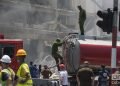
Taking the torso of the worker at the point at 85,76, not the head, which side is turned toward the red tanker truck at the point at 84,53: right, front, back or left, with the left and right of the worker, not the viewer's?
front

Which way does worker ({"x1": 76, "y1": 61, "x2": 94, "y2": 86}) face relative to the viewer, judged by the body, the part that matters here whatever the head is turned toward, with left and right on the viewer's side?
facing away from the viewer

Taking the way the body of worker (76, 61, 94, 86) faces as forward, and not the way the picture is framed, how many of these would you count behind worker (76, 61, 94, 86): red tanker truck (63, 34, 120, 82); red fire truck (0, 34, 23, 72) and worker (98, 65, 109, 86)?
0

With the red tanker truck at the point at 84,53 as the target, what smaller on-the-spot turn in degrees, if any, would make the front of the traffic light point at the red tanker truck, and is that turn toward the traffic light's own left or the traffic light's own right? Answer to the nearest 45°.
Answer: approximately 90° to the traffic light's own right

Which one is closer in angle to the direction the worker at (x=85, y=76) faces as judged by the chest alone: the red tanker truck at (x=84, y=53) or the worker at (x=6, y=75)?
the red tanker truck

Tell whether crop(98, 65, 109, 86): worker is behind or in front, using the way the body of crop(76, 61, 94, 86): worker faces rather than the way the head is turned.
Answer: in front
